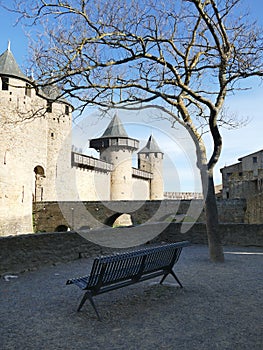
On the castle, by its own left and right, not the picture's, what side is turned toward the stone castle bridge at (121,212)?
front

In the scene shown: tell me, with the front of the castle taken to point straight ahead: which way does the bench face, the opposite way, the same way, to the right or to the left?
the opposite way

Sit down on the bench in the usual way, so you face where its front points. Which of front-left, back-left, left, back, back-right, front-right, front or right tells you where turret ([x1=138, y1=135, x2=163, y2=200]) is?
front-right

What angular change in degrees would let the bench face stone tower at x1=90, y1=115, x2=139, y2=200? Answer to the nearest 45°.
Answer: approximately 45° to its right

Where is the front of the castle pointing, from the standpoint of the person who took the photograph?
facing the viewer and to the right of the viewer

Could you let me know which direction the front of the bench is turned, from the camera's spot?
facing away from the viewer and to the left of the viewer

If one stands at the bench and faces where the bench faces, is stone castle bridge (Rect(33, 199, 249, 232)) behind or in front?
in front

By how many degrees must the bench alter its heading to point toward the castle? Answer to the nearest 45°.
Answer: approximately 45° to its right
